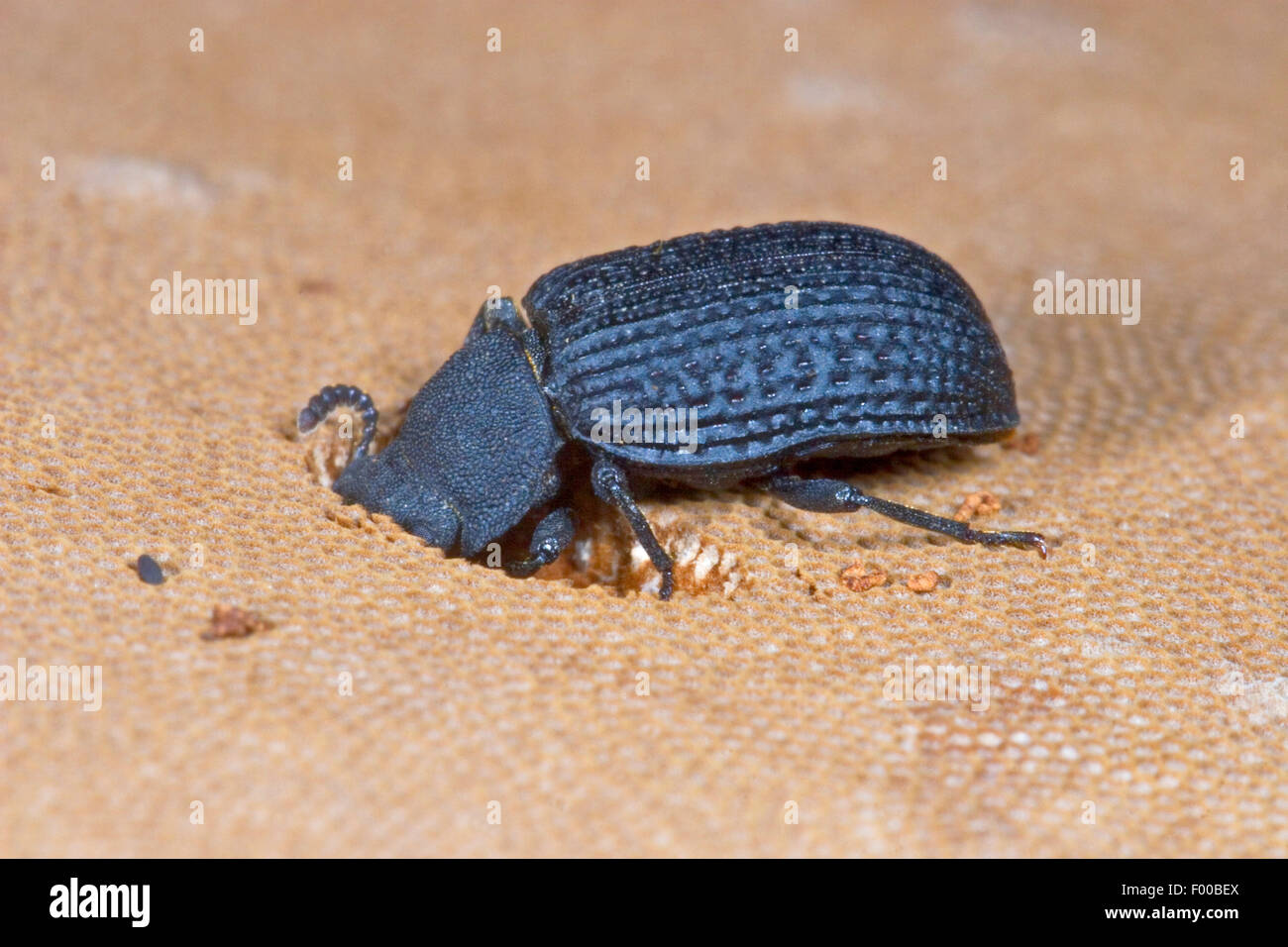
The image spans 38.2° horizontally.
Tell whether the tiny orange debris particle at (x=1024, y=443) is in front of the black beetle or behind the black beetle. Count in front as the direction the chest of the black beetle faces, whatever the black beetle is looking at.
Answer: behind

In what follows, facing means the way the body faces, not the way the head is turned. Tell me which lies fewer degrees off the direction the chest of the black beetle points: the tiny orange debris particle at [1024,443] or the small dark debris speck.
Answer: the small dark debris speck

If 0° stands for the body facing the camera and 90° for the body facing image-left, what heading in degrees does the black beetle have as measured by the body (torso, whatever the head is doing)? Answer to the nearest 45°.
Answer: approximately 90°

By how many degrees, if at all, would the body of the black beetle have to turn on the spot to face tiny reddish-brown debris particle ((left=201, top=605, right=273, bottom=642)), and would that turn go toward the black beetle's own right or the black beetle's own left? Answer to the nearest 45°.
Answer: approximately 45° to the black beetle's own left
